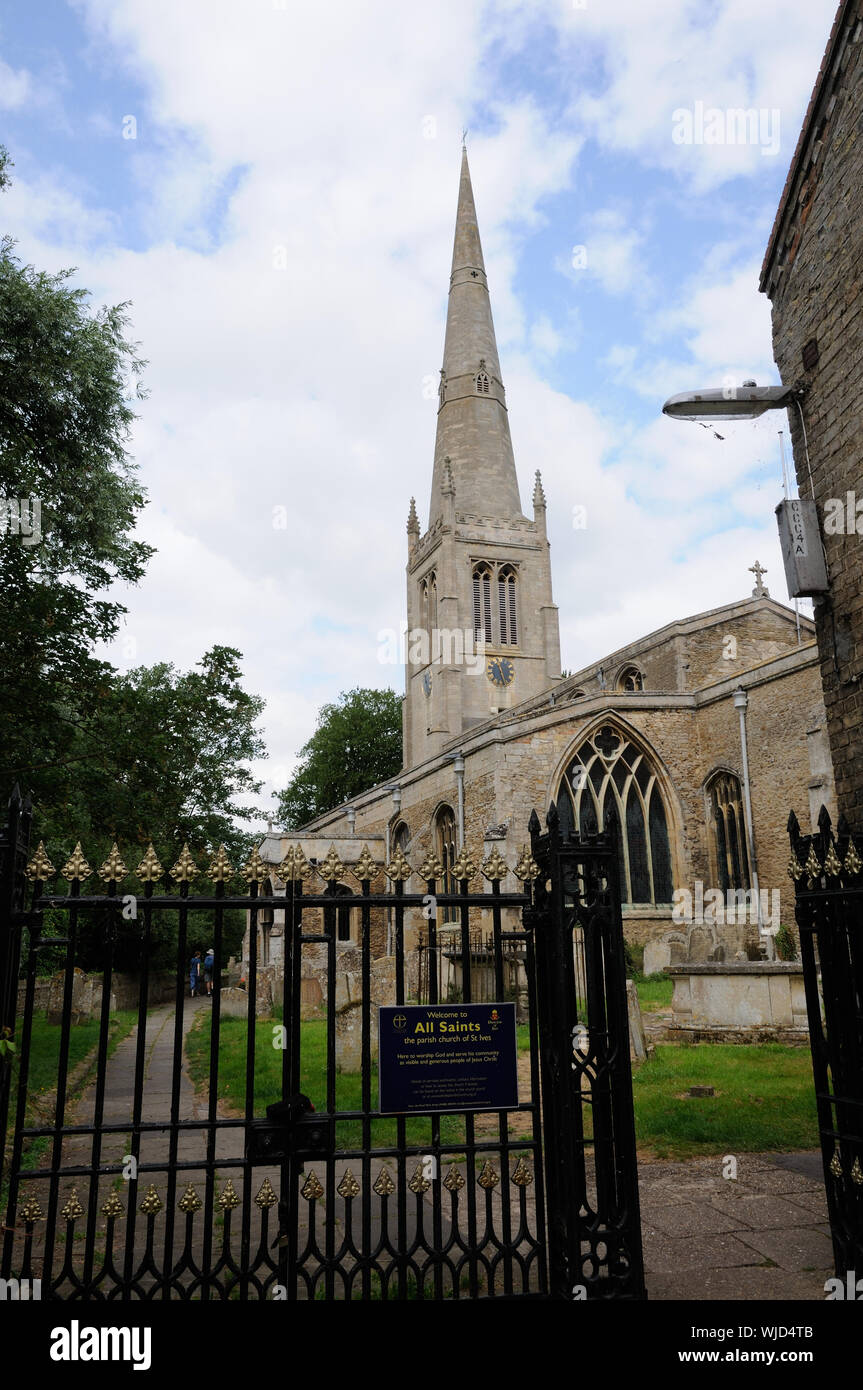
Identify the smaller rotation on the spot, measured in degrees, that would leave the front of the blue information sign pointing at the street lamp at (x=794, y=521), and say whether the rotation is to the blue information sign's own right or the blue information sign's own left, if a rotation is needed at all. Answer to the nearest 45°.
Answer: approximately 135° to the blue information sign's own left

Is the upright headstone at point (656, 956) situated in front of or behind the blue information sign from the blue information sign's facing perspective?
behind

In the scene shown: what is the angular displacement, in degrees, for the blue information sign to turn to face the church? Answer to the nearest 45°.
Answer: approximately 180°

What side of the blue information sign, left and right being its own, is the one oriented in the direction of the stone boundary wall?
back

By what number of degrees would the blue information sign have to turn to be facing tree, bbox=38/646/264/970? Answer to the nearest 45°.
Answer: approximately 135° to its right

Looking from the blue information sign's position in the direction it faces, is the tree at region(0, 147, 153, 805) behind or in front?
behind

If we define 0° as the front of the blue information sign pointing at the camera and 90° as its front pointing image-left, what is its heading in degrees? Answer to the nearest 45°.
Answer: approximately 0°
